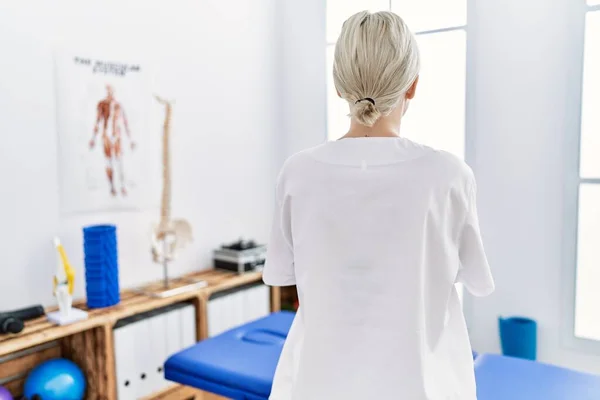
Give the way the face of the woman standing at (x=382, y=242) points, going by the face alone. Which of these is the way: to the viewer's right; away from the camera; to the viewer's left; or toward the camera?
away from the camera

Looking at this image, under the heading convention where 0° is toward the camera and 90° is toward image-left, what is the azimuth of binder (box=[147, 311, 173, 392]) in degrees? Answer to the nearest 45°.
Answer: approximately 315°

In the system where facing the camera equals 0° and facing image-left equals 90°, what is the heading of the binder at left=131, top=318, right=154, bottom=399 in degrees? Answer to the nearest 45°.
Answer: approximately 315°

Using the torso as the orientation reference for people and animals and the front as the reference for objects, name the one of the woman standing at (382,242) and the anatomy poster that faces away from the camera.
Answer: the woman standing

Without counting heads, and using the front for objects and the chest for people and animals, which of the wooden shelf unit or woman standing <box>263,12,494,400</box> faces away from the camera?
the woman standing

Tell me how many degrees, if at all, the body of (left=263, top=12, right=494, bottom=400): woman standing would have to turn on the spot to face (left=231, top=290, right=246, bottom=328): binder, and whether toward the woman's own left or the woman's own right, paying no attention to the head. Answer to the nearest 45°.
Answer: approximately 45° to the woman's own left

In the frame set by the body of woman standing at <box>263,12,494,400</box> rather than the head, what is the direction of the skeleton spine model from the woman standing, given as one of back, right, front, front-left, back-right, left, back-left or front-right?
front-left

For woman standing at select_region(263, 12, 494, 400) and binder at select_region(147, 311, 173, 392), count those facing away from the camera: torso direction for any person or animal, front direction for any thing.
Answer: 1

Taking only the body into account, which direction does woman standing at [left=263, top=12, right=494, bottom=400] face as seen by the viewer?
away from the camera

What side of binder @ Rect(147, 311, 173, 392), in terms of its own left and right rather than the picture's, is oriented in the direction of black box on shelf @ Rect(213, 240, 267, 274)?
left

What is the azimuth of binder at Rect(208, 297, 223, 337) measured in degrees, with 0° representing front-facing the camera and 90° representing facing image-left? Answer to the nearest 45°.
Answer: approximately 315°
